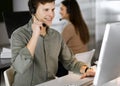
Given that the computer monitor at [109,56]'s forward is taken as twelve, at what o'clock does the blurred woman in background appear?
The blurred woman in background is roughly at 1 o'clock from the computer monitor.

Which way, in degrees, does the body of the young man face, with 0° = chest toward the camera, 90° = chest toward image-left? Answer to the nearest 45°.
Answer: approximately 315°

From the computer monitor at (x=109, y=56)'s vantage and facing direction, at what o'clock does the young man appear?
The young man is roughly at 12 o'clock from the computer monitor.

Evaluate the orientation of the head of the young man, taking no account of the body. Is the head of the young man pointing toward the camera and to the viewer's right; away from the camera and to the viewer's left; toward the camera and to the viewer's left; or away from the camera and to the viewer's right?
toward the camera and to the viewer's right

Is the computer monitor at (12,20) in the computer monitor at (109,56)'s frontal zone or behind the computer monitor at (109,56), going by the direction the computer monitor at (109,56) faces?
frontal zone

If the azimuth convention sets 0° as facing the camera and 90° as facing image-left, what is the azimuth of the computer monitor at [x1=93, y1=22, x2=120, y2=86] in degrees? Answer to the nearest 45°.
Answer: approximately 135°

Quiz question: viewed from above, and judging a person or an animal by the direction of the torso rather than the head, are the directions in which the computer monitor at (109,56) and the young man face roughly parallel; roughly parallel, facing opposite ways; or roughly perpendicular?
roughly parallel, facing opposite ways
